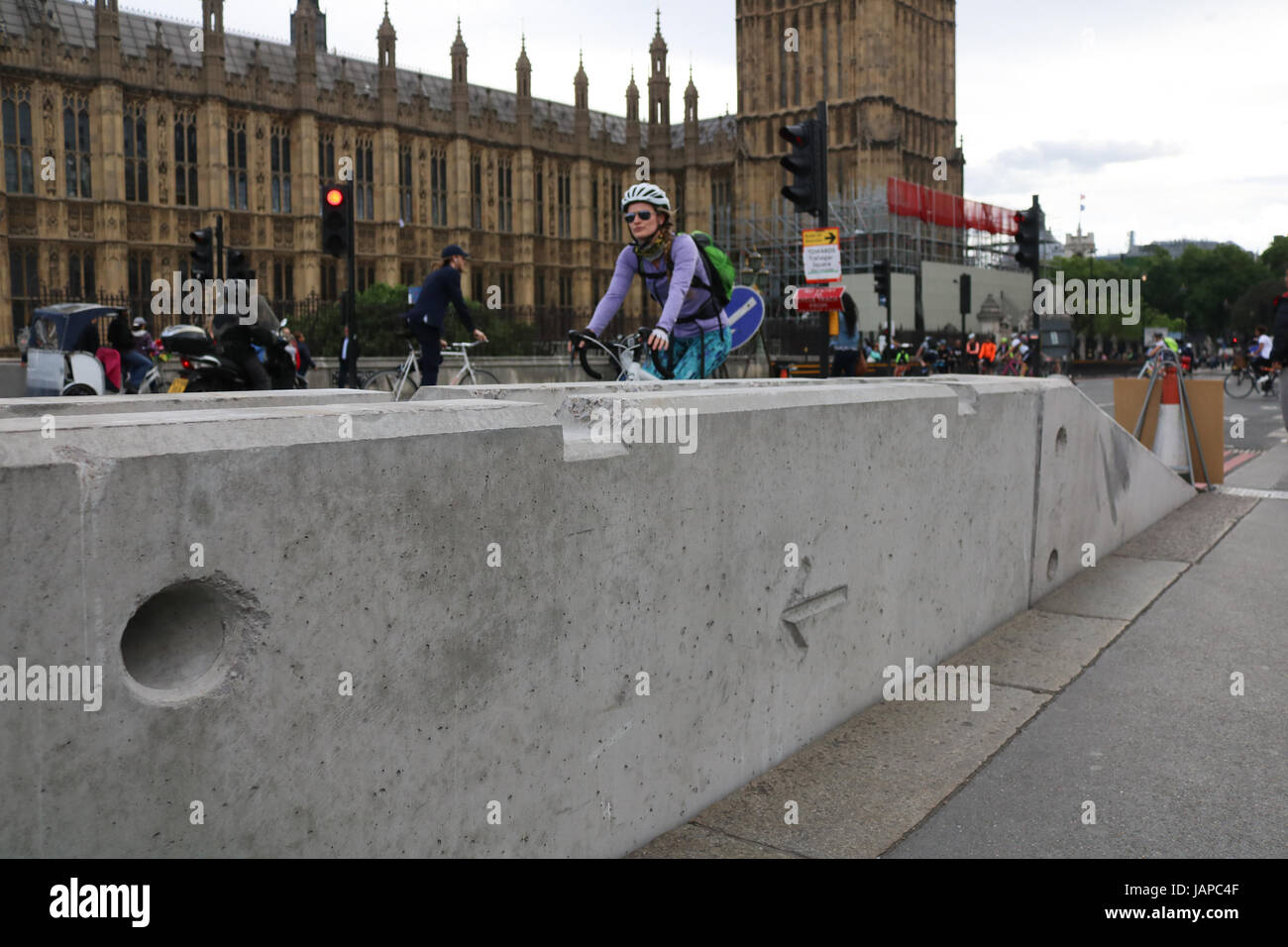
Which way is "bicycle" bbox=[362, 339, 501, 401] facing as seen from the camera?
to the viewer's right

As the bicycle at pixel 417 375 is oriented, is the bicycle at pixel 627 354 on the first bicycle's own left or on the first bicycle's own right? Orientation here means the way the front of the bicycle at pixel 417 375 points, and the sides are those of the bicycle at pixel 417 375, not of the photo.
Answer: on the first bicycle's own right

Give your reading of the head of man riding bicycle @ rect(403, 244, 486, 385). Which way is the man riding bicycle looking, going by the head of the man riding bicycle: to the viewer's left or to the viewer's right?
to the viewer's right

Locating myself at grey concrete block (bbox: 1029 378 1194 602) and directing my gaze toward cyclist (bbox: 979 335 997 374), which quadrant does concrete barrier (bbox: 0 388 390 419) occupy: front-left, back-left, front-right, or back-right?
back-left

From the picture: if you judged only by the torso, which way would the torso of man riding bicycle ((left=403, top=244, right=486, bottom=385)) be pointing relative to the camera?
to the viewer's right

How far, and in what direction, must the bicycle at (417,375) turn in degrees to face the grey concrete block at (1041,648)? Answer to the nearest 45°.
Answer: approximately 90° to its right

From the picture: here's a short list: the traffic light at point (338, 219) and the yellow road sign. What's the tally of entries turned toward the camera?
2

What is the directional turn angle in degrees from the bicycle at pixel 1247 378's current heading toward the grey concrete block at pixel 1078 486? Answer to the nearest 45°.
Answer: approximately 90° to its left

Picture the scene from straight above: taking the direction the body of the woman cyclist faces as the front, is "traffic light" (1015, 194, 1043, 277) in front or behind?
behind

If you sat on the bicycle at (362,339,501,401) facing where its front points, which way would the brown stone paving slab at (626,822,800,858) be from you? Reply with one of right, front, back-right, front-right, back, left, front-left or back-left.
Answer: right

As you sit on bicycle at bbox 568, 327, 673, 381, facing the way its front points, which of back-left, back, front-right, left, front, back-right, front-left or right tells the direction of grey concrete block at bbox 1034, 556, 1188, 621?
left

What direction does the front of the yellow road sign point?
toward the camera

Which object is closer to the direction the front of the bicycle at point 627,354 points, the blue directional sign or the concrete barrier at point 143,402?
the concrete barrier

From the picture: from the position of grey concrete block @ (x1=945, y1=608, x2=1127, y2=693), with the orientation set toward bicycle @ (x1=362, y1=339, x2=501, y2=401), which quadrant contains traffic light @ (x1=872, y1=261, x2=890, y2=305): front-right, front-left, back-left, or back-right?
front-right

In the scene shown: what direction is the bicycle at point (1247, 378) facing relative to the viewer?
to the viewer's left
